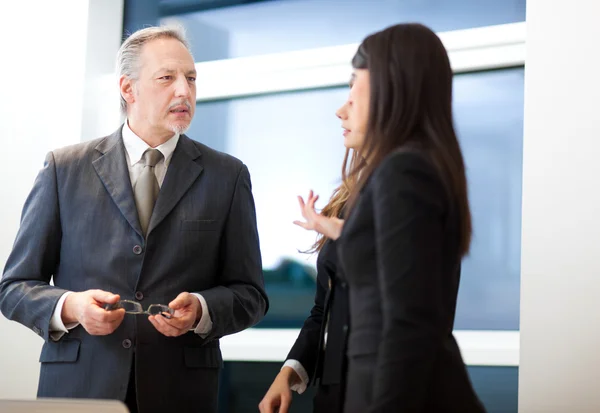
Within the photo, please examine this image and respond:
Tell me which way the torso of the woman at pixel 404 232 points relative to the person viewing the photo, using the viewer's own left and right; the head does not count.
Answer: facing to the left of the viewer

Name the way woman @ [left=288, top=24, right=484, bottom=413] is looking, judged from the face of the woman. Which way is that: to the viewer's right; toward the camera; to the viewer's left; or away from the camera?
to the viewer's left
